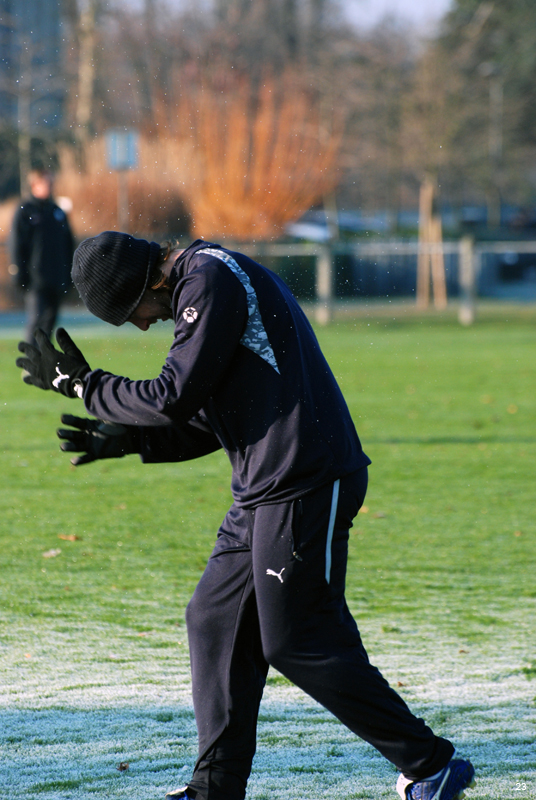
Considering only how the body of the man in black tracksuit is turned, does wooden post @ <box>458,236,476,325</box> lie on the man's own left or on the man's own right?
on the man's own right

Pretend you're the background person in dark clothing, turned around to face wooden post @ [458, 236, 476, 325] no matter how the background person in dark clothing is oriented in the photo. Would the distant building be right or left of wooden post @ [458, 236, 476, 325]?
left

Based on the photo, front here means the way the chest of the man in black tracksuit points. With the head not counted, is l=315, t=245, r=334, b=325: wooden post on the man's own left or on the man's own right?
on the man's own right

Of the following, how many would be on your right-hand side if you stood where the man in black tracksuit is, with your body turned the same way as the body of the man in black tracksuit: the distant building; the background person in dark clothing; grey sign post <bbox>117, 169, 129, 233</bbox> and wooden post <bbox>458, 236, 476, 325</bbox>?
4

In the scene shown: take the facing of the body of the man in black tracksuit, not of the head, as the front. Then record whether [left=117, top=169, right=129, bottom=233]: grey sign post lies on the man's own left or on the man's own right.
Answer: on the man's own right

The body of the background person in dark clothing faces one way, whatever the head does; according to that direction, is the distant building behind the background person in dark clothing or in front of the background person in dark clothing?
behind

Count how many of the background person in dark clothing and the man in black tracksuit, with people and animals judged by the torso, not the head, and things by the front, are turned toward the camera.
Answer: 1

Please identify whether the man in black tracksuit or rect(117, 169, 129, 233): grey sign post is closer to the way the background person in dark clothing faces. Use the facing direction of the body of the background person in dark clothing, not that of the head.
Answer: the man in black tracksuit

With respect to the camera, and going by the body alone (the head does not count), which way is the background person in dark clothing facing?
toward the camera

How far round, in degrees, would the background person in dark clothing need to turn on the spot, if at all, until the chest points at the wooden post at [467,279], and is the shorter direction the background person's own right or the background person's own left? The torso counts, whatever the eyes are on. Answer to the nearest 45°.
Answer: approximately 135° to the background person's own left

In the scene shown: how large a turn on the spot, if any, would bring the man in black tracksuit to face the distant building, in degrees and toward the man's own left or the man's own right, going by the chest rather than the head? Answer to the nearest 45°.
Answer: approximately 90° to the man's own right

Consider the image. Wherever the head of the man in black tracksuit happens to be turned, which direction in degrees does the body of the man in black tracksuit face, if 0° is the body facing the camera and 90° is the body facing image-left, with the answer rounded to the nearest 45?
approximately 90°

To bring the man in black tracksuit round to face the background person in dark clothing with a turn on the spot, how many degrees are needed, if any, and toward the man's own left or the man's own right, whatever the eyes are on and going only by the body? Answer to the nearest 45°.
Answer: approximately 90° to the man's own right
